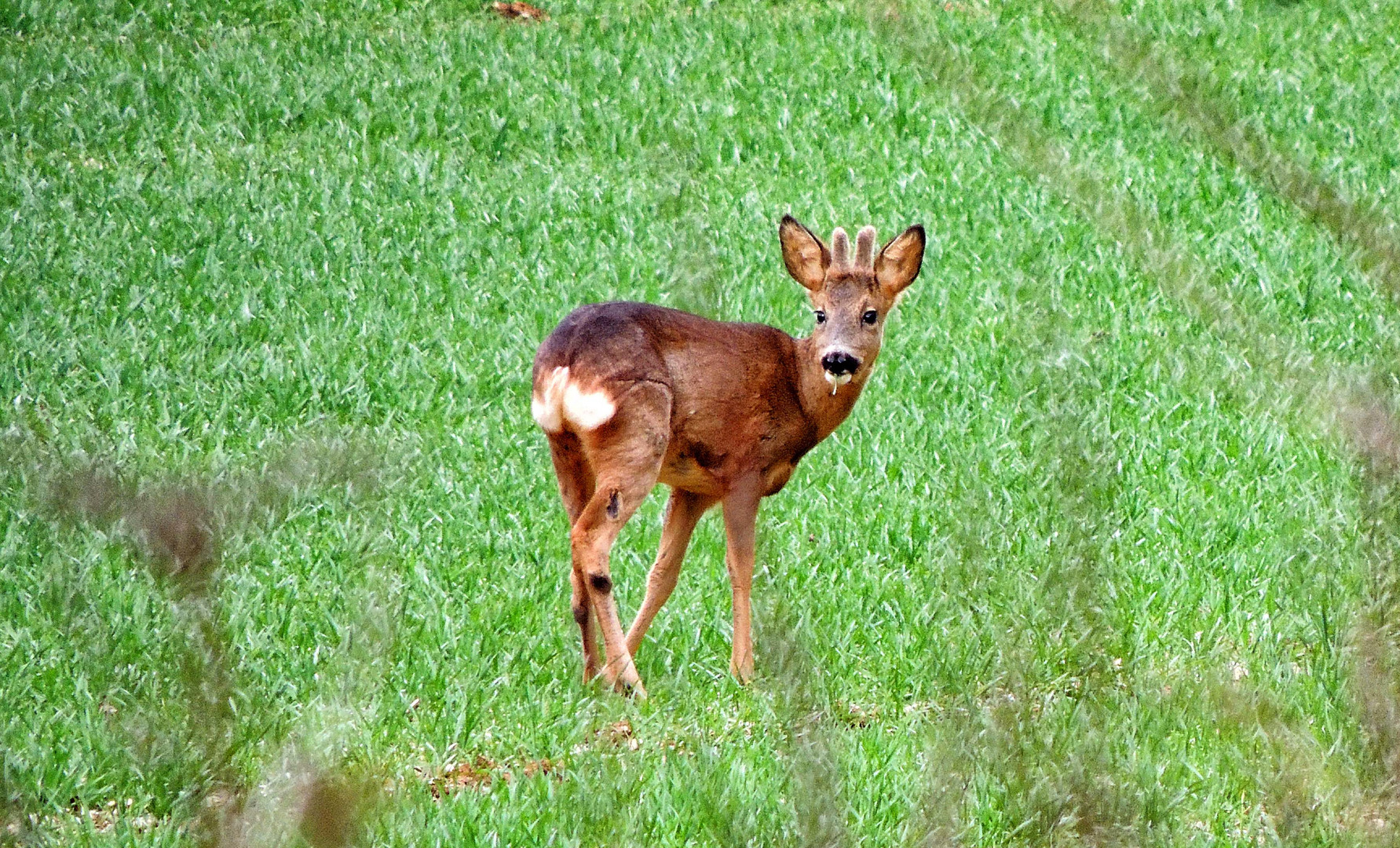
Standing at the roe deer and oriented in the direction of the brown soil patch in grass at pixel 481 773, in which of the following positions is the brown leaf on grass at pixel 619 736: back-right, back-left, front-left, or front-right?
front-left

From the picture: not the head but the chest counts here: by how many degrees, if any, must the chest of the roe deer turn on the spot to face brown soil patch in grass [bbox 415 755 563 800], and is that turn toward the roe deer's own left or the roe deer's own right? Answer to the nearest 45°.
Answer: approximately 180°

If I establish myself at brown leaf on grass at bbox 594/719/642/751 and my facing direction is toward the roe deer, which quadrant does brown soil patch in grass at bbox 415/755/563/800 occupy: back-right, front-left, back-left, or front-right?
back-left

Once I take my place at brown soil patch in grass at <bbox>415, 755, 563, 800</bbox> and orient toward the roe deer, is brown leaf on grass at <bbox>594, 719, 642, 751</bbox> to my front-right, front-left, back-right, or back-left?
front-right

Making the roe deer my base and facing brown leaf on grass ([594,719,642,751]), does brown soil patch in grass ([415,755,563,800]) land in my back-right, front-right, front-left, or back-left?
front-right

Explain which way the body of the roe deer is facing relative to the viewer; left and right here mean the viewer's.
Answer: facing away from the viewer and to the right of the viewer
